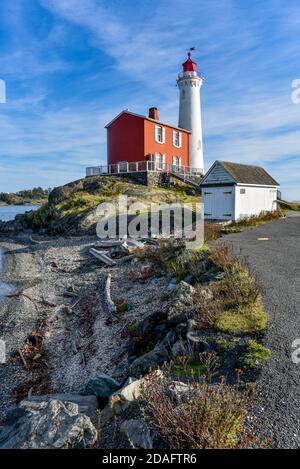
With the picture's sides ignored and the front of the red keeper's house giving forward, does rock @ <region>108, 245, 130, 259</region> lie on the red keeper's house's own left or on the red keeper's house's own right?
on the red keeper's house's own right

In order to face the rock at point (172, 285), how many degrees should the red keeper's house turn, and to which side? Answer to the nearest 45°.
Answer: approximately 45° to its right

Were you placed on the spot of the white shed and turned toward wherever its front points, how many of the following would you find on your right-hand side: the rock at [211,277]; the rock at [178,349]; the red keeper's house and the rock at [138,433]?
1

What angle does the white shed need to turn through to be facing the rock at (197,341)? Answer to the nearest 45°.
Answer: approximately 45° to its left

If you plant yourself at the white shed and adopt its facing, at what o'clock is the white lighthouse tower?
The white lighthouse tower is roughly at 4 o'clock from the white shed.

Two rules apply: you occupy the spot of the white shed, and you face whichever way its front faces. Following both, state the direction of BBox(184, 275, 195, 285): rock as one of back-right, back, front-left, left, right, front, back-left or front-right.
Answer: front-left

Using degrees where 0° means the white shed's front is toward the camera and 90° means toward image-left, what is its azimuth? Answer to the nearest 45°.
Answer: approximately 45°

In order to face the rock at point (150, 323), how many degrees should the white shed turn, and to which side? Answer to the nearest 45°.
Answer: approximately 45° to its left

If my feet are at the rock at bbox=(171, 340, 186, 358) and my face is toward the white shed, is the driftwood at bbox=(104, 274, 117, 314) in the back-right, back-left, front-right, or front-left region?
front-left

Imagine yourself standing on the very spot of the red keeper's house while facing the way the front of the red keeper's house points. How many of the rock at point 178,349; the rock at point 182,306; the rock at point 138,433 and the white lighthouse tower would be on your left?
1

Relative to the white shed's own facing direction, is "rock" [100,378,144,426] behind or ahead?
ahead

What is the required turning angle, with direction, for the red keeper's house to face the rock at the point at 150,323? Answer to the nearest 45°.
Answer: approximately 45° to its right

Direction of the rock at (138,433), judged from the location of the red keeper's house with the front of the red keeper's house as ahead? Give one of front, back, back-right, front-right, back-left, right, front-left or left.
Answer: front-right

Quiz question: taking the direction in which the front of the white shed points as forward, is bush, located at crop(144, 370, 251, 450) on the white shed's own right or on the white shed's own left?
on the white shed's own left

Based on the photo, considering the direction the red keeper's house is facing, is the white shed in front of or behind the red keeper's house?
in front

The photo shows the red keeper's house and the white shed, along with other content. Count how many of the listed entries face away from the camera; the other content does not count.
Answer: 0

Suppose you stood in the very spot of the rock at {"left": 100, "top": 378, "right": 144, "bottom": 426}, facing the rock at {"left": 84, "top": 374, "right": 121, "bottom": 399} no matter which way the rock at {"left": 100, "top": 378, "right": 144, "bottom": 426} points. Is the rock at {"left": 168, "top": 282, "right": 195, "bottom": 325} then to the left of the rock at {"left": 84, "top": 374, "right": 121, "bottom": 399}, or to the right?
right

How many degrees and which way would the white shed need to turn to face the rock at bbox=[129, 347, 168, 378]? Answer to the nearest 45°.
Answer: approximately 45° to its left

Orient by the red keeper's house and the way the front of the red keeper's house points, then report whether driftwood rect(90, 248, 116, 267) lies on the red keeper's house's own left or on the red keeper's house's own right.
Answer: on the red keeper's house's own right
